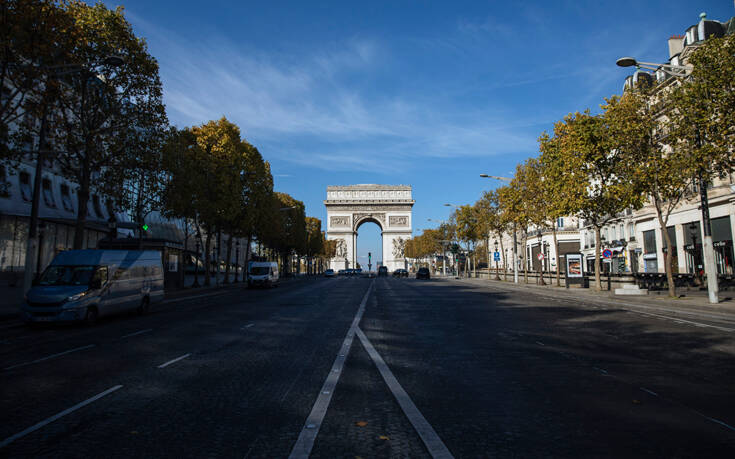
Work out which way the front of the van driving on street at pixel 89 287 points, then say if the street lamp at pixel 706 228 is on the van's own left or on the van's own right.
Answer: on the van's own left

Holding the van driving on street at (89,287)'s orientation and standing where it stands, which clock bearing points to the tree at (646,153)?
The tree is roughly at 8 o'clock from the van driving on street.

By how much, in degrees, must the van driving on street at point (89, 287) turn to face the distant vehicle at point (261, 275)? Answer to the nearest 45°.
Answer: approximately 180°

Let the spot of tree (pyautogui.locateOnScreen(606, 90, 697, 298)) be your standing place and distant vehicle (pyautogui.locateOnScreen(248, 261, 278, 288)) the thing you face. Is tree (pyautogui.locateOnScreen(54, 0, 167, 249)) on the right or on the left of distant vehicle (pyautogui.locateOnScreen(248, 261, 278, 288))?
left

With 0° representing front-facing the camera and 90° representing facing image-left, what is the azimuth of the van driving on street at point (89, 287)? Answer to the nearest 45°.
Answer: approximately 45°
